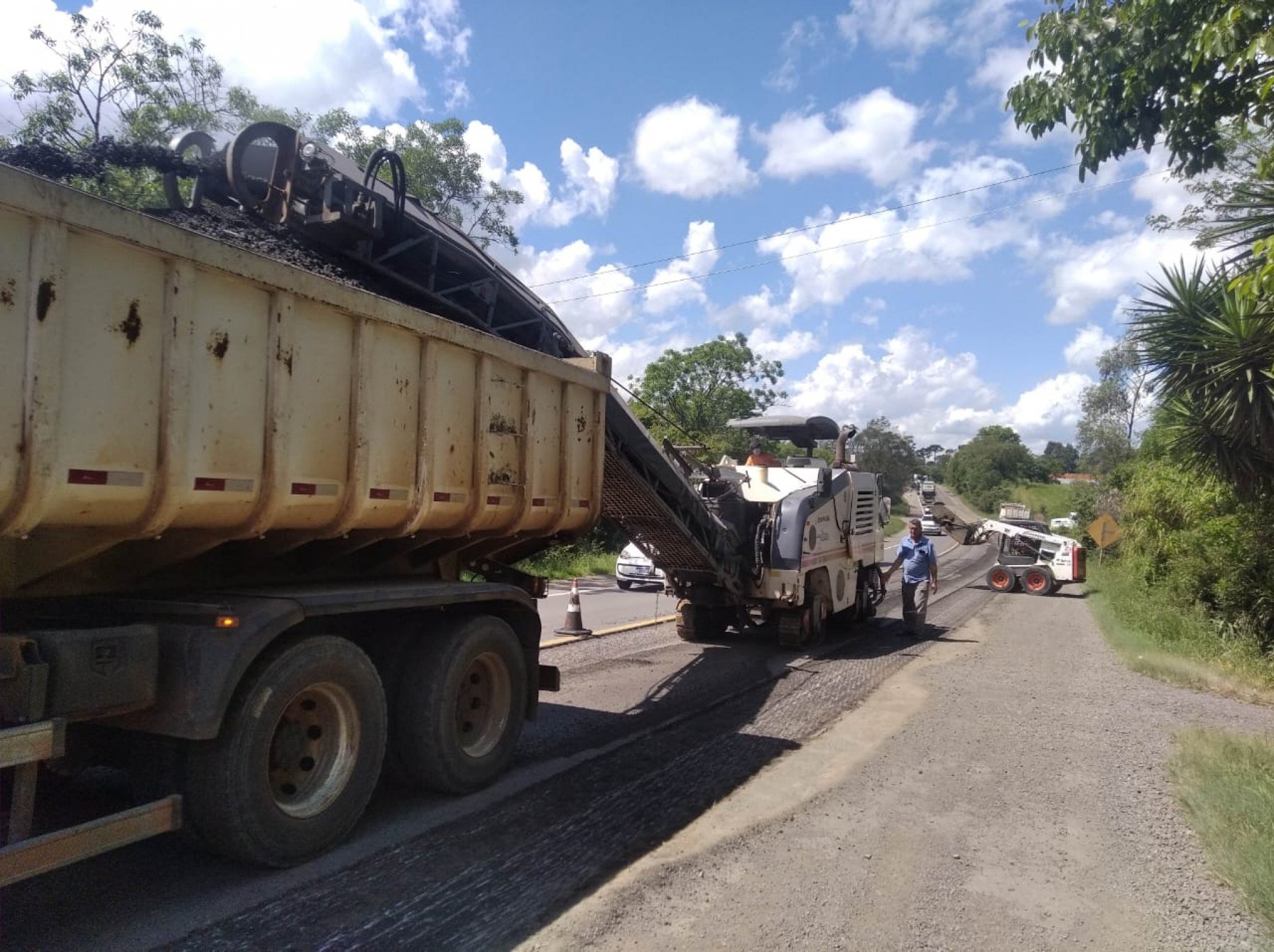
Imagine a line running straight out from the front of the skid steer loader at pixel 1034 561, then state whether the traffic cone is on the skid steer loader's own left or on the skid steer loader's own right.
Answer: on the skid steer loader's own left

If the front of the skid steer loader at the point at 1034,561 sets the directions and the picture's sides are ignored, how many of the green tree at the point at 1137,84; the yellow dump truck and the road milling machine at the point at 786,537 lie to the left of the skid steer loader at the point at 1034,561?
3

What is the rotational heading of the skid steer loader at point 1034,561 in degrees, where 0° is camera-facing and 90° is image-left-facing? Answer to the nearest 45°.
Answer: approximately 90°

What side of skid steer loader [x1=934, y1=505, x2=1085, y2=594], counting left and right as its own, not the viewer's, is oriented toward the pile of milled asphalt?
left

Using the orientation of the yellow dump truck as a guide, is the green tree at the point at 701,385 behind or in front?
behind

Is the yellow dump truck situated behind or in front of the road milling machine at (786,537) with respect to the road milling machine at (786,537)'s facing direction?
in front

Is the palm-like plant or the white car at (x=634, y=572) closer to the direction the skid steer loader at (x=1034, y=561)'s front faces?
the white car

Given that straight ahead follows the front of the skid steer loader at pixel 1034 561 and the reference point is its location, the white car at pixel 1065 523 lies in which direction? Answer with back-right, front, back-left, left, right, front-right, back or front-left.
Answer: right

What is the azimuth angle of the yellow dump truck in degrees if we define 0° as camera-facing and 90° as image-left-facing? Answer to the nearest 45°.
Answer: approximately 45°

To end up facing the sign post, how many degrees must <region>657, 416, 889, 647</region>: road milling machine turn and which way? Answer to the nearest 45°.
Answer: approximately 180°

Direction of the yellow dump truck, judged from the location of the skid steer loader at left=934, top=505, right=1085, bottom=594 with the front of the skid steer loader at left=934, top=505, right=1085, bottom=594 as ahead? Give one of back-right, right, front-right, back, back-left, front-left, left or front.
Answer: left

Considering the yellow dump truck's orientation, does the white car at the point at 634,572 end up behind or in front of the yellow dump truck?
behind

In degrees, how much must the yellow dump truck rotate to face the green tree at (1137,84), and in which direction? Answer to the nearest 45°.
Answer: approximately 135° to its left

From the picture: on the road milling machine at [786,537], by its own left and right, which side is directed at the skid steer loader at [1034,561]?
back
